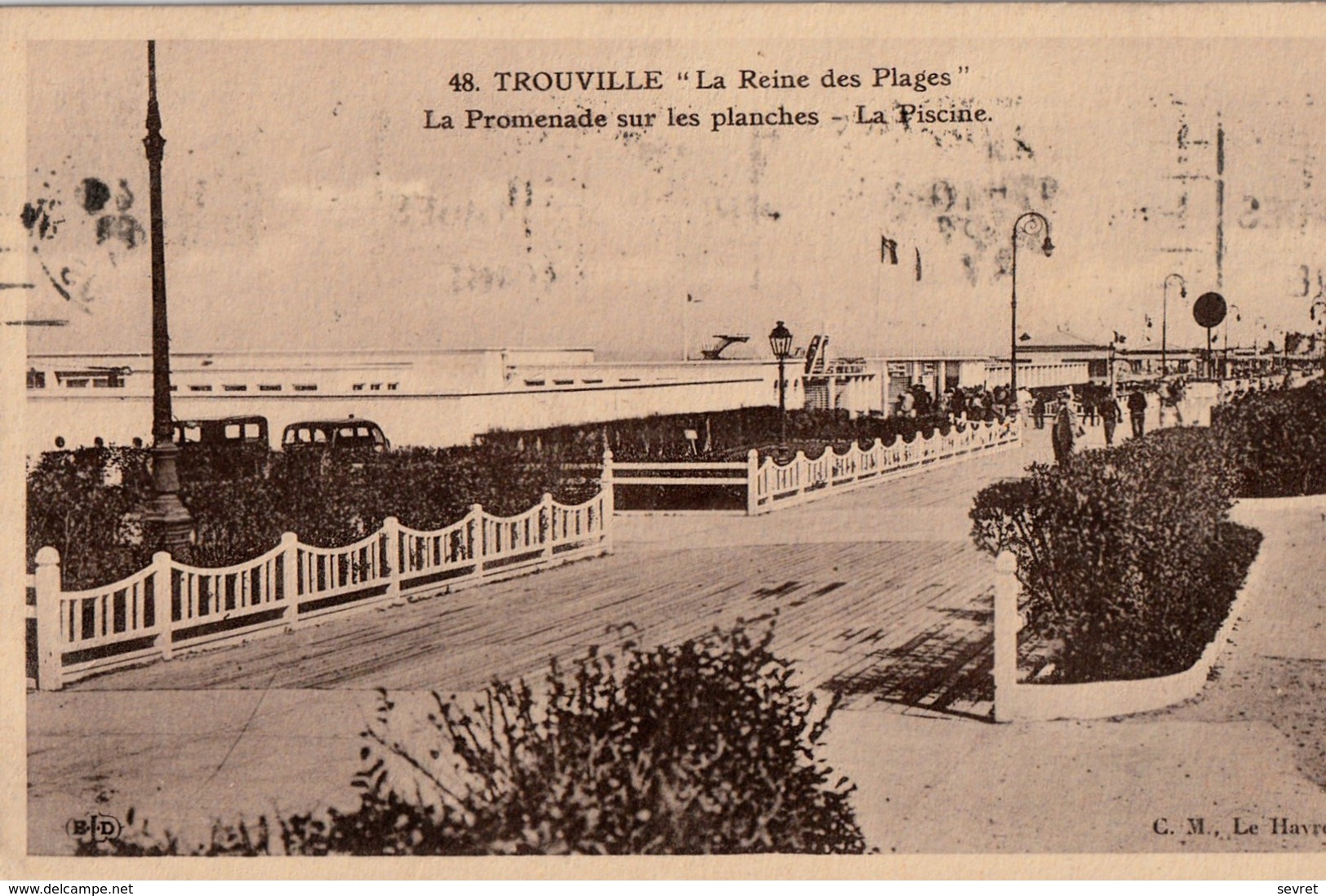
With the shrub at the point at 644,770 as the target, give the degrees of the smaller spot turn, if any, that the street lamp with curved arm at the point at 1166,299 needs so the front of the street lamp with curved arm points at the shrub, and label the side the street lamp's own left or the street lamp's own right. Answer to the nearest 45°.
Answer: approximately 135° to the street lamp's own right

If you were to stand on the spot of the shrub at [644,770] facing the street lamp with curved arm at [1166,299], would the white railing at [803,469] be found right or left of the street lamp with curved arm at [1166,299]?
left

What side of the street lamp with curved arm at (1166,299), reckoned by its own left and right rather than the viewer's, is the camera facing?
right
